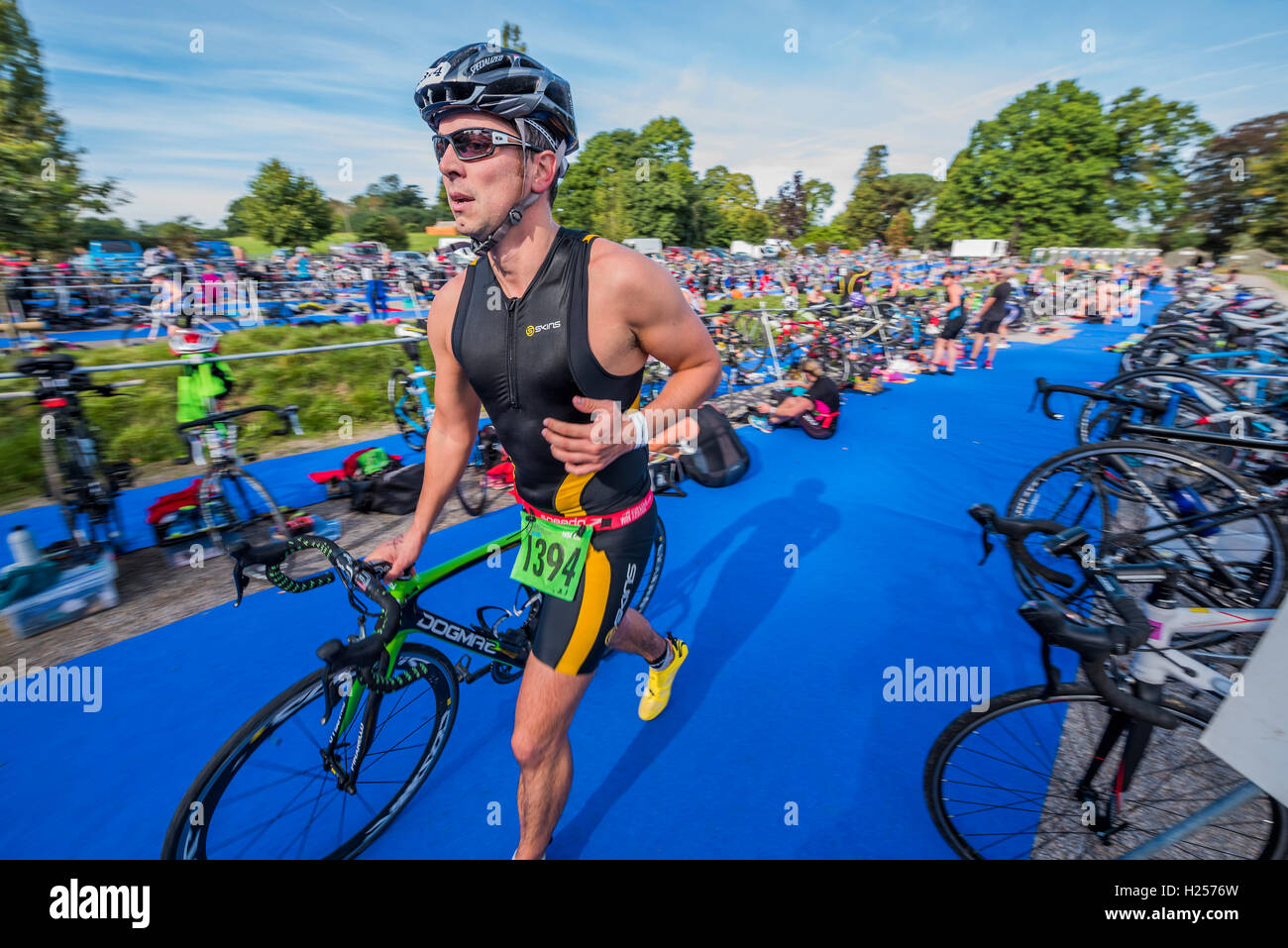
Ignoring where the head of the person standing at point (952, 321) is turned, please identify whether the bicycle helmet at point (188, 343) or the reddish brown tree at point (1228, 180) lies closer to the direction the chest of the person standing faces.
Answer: the bicycle helmet

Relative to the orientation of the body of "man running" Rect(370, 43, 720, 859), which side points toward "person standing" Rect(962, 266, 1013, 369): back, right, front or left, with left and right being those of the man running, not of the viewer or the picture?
back

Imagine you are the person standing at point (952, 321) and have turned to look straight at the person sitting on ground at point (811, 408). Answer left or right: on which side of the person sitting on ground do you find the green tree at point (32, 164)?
right

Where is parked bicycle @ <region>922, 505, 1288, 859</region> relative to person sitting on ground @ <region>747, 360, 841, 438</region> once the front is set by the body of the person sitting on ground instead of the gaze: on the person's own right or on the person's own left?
on the person's own left

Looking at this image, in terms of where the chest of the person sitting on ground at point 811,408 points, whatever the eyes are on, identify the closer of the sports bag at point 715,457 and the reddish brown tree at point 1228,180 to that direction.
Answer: the sports bag

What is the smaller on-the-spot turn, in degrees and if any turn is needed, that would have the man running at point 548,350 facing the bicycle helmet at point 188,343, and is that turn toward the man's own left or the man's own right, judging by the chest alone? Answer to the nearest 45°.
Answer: approximately 90° to the man's own right

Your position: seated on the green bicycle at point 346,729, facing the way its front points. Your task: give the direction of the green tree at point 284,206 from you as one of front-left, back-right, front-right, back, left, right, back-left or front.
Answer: back-right

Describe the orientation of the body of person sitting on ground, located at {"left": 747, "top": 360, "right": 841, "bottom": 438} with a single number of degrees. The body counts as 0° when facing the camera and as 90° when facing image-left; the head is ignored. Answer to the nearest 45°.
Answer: approximately 90°
